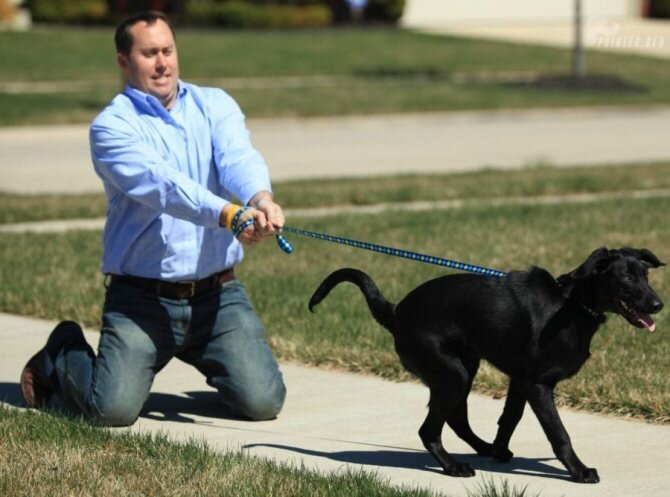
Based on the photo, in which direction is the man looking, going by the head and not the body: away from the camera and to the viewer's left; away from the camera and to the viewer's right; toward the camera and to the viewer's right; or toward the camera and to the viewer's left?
toward the camera and to the viewer's right

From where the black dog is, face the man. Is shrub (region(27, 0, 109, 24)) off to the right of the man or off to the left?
right

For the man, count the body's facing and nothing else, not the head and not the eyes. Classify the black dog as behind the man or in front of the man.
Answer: in front

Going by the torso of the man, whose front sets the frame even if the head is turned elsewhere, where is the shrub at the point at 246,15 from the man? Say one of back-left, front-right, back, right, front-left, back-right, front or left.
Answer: back-left

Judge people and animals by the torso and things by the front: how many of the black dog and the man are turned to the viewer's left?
0

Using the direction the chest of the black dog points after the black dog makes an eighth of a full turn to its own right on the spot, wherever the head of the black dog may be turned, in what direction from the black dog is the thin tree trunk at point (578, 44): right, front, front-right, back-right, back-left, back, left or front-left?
back-left

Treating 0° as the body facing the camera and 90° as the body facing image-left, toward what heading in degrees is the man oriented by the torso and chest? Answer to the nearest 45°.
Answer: approximately 315°

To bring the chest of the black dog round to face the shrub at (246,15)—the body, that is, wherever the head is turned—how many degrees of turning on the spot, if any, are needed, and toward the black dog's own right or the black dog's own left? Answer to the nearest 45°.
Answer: approximately 90° to the black dog's own left

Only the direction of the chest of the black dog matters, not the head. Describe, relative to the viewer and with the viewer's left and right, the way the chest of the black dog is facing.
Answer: facing to the right of the viewer

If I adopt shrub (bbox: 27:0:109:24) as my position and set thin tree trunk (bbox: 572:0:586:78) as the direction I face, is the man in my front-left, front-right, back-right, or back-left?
front-right

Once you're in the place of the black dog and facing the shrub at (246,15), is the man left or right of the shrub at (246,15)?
left

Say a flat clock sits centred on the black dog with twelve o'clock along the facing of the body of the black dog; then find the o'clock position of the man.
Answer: The man is roughly at 7 o'clock from the black dog.

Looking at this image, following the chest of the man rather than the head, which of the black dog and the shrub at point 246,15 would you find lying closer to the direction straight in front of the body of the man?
the black dog
